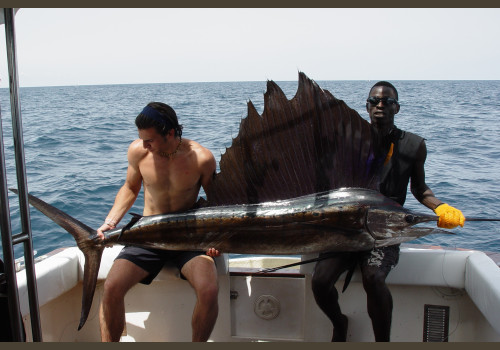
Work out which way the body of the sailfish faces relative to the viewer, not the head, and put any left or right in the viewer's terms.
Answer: facing to the right of the viewer

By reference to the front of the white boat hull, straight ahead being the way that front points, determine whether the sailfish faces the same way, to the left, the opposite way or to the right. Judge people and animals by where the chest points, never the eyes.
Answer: to the left

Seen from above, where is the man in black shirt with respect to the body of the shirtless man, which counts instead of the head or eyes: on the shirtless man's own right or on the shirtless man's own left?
on the shirtless man's own left

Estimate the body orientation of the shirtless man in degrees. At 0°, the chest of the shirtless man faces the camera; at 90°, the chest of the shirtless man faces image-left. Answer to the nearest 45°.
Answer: approximately 0°
